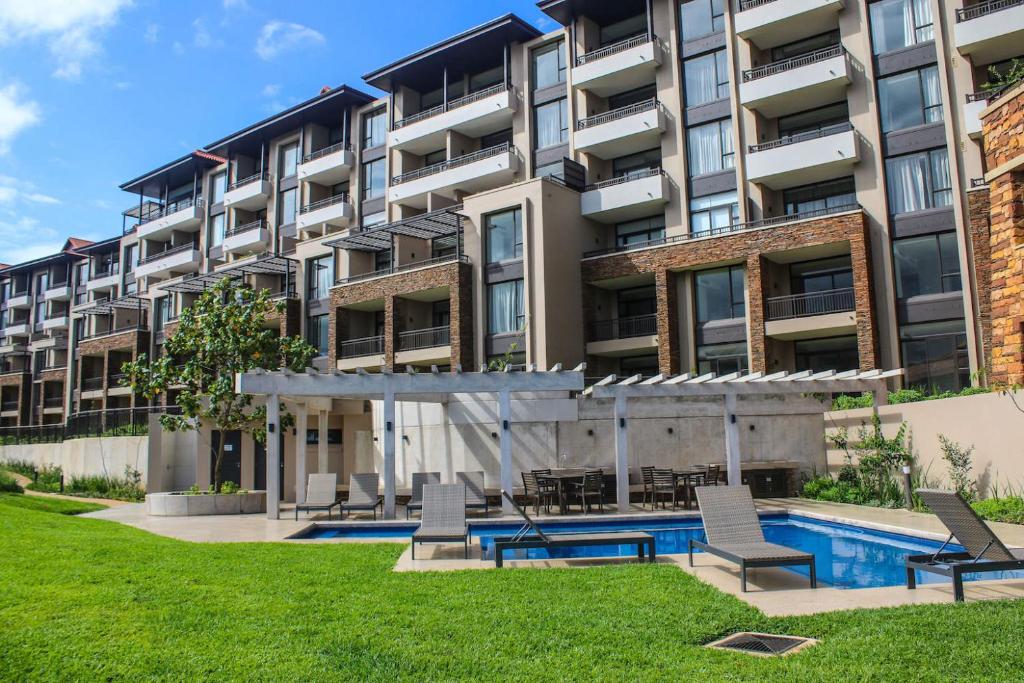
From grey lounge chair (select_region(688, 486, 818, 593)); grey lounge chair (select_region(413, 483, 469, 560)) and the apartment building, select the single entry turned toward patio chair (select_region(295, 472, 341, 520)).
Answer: the apartment building

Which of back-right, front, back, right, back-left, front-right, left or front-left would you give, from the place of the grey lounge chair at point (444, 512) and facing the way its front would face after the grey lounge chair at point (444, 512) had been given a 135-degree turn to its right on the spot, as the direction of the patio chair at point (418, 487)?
front-right

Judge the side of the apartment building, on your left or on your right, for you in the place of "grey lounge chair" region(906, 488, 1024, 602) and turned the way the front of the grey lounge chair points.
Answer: on your left

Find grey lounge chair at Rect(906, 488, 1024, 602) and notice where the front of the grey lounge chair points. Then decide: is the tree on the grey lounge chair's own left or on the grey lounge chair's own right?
on the grey lounge chair's own left

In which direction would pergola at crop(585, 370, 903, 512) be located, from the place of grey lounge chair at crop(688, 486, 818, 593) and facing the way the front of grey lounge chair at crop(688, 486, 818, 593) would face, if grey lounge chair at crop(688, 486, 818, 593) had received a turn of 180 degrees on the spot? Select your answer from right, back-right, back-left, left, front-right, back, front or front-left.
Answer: front-right

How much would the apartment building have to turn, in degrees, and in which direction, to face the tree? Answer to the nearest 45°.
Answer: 0° — it already faces it

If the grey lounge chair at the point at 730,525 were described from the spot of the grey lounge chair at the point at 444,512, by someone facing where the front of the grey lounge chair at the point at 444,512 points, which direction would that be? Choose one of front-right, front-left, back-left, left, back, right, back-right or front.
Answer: front-left

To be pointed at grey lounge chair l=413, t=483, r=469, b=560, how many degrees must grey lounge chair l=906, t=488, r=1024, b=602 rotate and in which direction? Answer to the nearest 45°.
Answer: approximately 135° to its left

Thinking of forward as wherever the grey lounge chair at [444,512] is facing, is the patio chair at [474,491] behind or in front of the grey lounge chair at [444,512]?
behind

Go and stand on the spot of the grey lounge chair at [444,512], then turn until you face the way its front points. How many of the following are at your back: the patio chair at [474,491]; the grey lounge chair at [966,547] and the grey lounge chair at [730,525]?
1

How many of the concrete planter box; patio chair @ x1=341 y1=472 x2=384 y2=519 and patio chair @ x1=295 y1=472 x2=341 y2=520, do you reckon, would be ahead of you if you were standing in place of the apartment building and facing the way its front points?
3
